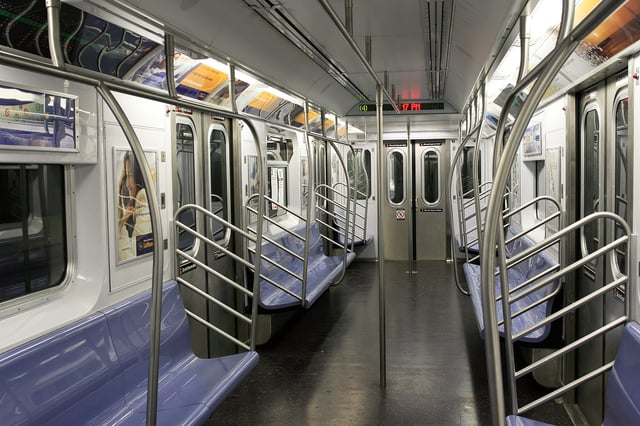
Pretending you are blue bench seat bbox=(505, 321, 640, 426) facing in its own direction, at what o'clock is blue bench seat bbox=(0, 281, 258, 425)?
blue bench seat bbox=(0, 281, 258, 425) is roughly at 1 o'clock from blue bench seat bbox=(505, 321, 640, 426).

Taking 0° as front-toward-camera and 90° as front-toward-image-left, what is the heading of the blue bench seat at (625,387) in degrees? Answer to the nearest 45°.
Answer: approximately 45°

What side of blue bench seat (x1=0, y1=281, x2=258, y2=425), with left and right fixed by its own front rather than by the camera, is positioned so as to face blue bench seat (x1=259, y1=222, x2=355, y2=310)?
left

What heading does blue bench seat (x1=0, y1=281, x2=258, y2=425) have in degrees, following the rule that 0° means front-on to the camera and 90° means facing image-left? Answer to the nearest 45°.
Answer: approximately 315°

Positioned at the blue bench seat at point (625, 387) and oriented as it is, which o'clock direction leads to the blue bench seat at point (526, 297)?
the blue bench seat at point (526, 297) is roughly at 4 o'clock from the blue bench seat at point (625, 387).
